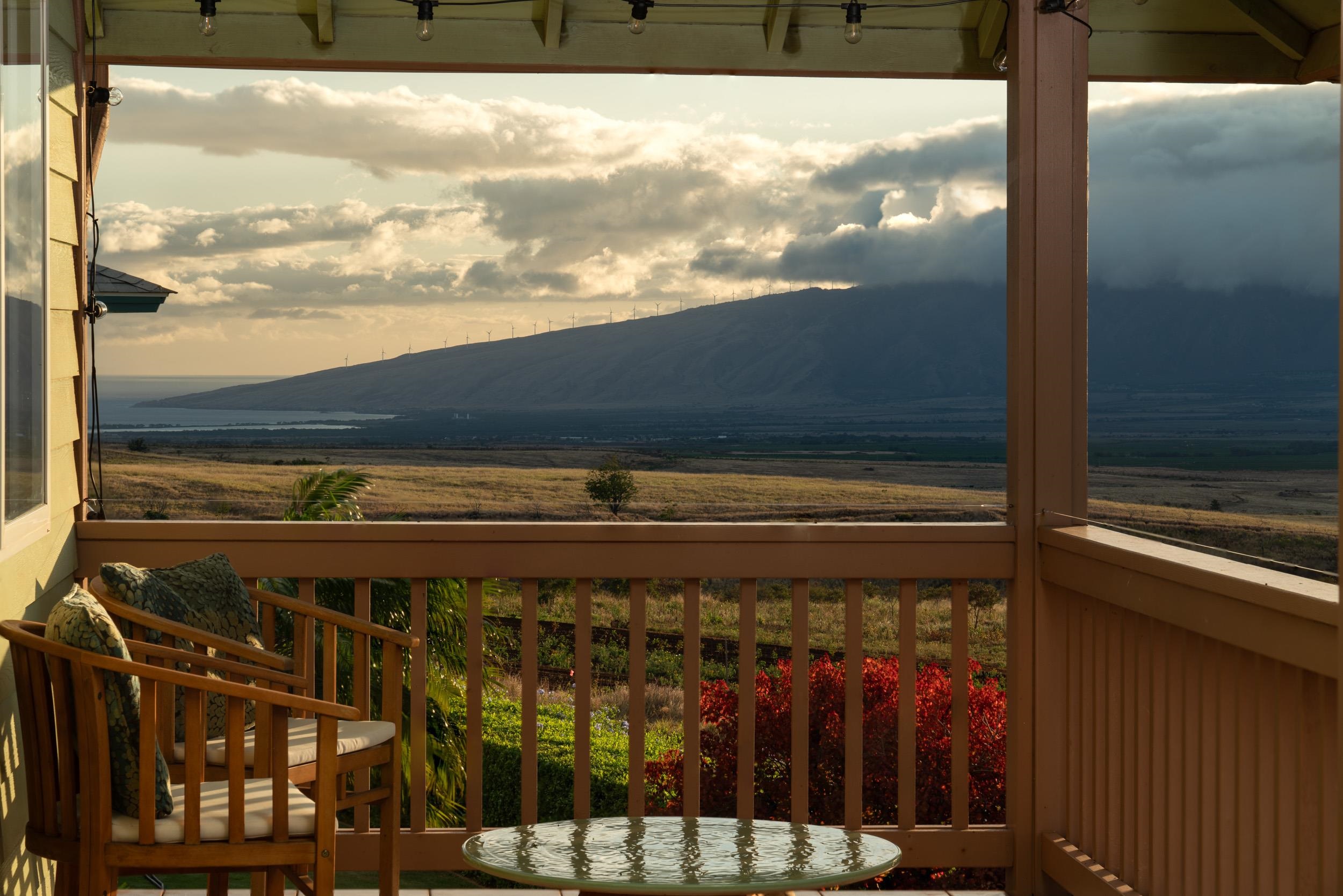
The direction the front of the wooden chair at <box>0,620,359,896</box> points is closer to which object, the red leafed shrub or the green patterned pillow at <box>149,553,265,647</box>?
the red leafed shrub

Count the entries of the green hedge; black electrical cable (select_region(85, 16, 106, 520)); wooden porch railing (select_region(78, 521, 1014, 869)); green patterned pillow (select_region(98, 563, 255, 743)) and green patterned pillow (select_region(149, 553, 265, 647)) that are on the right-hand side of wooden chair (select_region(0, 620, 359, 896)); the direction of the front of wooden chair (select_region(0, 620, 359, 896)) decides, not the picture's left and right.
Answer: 0

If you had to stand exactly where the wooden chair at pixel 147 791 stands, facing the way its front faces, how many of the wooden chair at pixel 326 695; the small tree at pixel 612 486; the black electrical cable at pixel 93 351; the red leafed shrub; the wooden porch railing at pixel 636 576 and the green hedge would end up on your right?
0

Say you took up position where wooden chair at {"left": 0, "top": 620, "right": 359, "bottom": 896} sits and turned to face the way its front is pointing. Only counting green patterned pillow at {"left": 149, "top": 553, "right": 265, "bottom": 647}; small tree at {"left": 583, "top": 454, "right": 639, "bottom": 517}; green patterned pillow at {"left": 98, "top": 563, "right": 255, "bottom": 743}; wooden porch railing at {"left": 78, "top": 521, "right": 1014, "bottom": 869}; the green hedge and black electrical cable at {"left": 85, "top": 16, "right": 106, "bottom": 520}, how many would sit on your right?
0

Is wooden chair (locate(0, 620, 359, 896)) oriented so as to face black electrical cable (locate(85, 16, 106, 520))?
no

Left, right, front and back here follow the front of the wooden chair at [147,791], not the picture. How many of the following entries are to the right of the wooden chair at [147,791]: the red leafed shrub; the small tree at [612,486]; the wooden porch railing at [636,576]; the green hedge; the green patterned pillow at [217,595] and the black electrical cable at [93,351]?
0

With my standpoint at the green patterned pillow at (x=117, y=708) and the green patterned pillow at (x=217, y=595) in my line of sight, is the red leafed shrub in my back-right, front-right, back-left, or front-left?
front-right

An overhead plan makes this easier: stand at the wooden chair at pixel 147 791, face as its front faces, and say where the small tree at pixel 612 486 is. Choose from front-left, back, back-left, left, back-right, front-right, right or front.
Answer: front-left

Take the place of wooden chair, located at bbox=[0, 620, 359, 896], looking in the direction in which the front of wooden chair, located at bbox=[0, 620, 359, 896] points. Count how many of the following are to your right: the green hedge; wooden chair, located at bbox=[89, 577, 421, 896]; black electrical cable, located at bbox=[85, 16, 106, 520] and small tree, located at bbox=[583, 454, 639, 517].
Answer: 0

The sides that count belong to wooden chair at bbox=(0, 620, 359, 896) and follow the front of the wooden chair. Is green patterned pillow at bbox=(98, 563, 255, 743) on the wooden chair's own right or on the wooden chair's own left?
on the wooden chair's own left

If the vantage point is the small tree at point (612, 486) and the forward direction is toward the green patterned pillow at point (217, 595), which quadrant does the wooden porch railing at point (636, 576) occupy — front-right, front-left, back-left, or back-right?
front-left

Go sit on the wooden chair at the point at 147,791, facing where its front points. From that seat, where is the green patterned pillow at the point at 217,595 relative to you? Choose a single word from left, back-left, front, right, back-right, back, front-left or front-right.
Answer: left

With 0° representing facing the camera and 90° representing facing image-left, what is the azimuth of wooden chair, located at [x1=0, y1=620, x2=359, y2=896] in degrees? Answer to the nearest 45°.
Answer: approximately 270°

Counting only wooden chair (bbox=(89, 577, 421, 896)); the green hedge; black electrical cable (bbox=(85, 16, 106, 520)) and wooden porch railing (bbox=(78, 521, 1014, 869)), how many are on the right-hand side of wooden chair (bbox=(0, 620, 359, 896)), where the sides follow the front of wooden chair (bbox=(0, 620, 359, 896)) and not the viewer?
0

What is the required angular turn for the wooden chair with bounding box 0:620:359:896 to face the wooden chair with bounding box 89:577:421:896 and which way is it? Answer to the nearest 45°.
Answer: approximately 45° to its left

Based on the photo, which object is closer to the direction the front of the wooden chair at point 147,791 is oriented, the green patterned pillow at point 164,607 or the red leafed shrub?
the red leafed shrub

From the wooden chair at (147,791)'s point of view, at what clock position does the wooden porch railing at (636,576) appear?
The wooden porch railing is roughly at 11 o'clock from the wooden chair.

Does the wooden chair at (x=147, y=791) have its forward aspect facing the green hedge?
no
